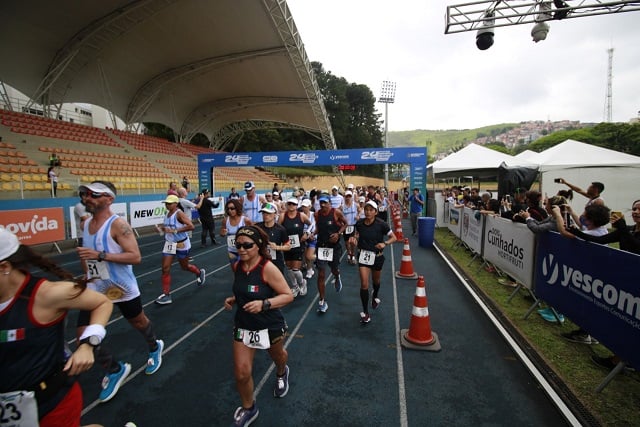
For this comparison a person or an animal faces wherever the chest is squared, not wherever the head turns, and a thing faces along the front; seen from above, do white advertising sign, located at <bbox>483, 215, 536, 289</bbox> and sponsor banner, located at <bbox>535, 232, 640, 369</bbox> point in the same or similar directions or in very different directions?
same or similar directions

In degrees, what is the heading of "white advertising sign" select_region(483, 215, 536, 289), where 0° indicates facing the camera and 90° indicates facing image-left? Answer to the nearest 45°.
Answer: approximately 45°

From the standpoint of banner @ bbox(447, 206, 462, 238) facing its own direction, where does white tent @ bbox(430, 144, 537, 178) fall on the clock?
The white tent is roughly at 3 o'clock from the banner.

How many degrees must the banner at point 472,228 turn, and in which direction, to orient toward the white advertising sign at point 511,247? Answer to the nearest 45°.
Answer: approximately 45° to its left

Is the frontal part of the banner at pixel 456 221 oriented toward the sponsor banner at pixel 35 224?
yes

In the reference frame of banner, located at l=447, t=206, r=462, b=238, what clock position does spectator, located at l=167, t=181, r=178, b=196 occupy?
The spectator is roughly at 12 o'clock from the banner.

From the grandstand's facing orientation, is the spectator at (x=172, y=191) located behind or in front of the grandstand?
in front

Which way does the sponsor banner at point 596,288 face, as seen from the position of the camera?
facing the viewer and to the left of the viewer

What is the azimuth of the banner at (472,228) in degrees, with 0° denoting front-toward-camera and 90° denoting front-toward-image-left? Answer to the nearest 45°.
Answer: approximately 45°

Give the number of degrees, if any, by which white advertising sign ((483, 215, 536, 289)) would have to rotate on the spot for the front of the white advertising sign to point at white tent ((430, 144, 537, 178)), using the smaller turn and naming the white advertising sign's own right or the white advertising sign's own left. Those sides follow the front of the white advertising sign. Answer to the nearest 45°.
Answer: approximately 135° to the white advertising sign's own right

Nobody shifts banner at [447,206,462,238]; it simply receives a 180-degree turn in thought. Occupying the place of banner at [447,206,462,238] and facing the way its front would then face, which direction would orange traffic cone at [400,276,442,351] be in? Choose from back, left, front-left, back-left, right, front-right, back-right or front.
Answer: back-right

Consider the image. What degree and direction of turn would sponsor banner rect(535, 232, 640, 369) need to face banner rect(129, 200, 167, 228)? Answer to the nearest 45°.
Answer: approximately 45° to its right

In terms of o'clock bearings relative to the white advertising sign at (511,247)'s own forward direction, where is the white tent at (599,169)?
The white tent is roughly at 5 o'clock from the white advertising sign.

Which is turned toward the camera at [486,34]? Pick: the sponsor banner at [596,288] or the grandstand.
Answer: the grandstand

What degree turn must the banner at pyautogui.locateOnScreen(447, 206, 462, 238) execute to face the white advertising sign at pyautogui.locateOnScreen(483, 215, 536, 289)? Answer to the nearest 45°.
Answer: approximately 45° to its left

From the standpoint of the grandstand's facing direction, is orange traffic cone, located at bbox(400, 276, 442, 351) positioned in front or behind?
in front

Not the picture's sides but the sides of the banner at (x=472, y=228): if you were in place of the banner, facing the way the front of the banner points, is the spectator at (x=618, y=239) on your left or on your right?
on your left

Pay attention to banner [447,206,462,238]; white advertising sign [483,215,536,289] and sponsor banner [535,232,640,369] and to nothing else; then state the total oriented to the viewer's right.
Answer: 0
